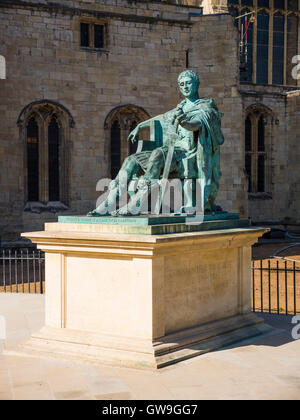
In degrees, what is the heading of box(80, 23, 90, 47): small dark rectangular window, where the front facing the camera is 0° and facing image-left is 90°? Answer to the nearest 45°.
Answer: approximately 0°

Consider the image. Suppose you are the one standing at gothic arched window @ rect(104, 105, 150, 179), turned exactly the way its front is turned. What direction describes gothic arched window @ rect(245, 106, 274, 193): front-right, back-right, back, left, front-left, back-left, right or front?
back-left

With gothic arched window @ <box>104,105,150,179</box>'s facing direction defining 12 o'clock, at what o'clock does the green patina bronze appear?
The green patina bronze is roughly at 12 o'clock from the gothic arched window.

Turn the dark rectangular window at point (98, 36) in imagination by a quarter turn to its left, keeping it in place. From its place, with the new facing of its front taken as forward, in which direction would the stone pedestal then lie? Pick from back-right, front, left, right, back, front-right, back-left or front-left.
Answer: right

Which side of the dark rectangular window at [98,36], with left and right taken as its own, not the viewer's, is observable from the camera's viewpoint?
front

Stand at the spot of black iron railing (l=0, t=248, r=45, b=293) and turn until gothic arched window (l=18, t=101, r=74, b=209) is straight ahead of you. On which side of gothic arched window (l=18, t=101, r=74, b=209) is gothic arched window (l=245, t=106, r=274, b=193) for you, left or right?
right

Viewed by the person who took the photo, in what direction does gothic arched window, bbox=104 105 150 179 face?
facing the viewer

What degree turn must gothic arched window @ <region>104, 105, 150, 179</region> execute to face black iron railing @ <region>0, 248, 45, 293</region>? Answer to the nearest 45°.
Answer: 0° — it already faces it

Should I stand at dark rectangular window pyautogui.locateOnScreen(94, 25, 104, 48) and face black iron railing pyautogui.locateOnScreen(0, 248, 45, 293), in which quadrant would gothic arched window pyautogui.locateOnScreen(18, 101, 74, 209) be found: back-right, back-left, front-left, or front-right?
front-right

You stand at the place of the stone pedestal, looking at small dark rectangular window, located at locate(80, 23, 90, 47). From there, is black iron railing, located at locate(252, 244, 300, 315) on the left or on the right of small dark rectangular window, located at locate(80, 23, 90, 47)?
right

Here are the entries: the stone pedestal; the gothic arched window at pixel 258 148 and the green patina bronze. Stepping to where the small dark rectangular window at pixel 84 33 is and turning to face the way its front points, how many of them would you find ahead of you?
2

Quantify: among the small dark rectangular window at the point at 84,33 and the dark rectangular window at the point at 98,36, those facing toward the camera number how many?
2

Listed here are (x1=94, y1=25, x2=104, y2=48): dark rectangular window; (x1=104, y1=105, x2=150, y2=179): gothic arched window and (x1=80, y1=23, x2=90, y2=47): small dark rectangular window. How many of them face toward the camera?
3

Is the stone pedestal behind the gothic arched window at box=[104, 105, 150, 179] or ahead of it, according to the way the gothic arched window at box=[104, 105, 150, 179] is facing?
ahead
